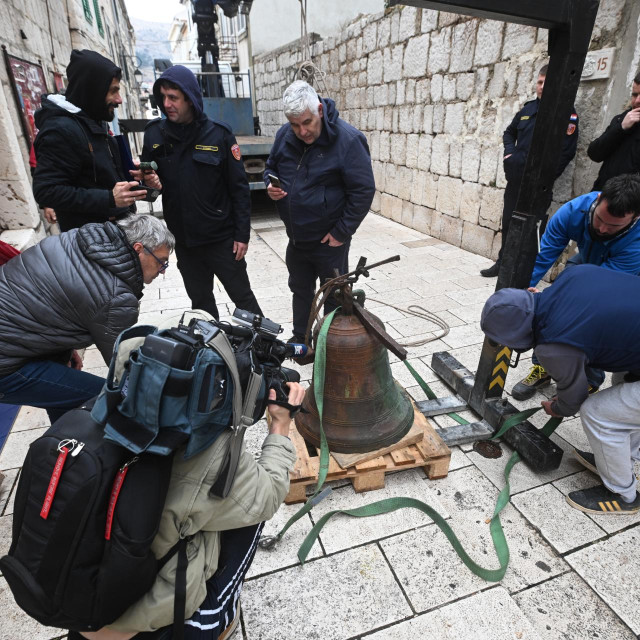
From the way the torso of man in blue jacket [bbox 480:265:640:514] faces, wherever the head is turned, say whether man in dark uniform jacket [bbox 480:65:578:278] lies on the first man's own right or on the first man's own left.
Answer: on the first man's own right

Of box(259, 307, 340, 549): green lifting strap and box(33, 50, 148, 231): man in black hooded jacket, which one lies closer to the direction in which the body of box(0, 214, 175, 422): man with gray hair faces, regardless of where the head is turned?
the green lifting strap

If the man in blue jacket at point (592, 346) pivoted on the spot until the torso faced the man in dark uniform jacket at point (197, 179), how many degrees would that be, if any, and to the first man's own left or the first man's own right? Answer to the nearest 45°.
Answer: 0° — they already face them

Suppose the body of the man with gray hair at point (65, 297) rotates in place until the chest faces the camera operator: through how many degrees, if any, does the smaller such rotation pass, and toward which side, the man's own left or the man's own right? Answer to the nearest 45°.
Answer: approximately 90° to the man's own right

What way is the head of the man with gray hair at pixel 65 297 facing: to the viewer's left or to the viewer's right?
to the viewer's right

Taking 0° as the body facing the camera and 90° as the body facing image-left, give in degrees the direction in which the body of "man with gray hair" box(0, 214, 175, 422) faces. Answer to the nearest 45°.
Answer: approximately 270°

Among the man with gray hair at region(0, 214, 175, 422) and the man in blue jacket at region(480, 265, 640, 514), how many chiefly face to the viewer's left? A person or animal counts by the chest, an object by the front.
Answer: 1

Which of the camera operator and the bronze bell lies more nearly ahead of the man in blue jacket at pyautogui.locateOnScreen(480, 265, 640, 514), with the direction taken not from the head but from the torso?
the bronze bell

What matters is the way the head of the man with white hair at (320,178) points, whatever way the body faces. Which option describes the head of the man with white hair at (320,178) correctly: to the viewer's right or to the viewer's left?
to the viewer's left

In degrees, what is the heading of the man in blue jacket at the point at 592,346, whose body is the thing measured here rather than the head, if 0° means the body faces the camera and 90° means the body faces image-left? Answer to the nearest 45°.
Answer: approximately 90°
